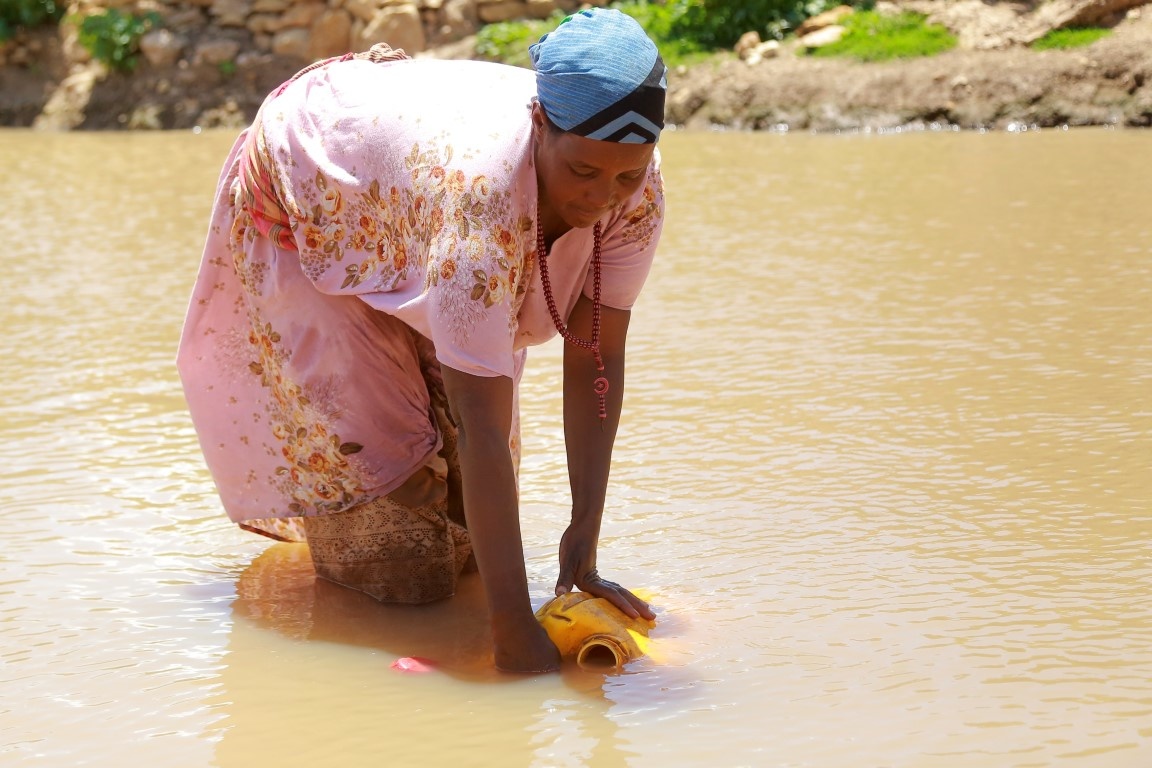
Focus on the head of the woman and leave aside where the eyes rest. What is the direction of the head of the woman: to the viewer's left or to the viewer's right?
to the viewer's right

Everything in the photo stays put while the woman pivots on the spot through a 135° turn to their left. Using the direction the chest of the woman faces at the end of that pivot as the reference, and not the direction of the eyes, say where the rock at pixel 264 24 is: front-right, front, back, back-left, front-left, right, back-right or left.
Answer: front

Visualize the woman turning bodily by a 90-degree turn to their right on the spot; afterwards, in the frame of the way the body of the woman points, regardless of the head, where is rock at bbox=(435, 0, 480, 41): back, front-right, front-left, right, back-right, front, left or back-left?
back-right

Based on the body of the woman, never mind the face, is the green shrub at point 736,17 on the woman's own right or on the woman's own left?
on the woman's own left

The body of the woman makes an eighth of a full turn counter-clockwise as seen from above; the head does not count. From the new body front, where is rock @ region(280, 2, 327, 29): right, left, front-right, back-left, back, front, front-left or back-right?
left

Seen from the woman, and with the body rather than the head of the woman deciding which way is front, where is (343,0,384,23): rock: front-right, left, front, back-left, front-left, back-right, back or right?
back-left

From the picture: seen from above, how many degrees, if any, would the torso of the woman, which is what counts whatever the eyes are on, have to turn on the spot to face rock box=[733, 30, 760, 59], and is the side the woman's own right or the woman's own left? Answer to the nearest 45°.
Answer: approximately 135° to the woman's own left

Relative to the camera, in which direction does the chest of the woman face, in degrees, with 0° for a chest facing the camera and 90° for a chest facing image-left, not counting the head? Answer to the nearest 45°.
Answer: approximately 315°

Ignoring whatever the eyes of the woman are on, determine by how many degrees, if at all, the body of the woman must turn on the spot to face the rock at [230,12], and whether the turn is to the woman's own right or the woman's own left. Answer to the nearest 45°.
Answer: approximately 135° to the woman's own left

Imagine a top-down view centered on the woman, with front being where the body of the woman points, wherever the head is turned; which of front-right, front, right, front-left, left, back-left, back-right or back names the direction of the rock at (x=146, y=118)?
back-left

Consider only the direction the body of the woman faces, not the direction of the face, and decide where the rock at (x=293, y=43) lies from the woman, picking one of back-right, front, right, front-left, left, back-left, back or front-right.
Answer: back-left

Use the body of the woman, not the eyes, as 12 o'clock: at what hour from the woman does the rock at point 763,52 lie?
The rock is roughly at 8 o'clock from the woman.

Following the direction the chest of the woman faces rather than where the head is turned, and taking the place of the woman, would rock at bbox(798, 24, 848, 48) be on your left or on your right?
on your left

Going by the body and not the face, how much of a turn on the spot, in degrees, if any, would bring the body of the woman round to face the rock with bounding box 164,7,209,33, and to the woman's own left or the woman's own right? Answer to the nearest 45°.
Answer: approximately 135° to the woman's own left

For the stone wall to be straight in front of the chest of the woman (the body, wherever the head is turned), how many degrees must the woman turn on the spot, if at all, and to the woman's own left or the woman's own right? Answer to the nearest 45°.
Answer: approximately 135° to the woman's own left
